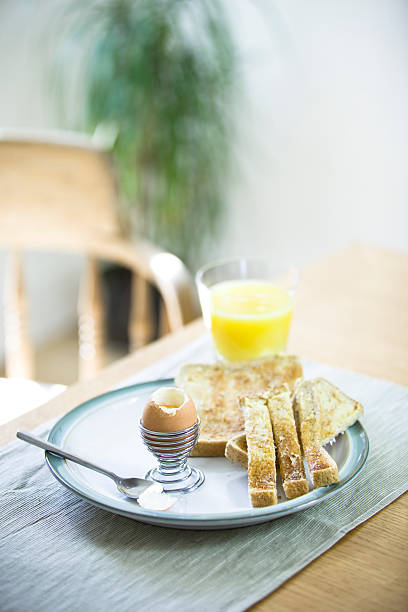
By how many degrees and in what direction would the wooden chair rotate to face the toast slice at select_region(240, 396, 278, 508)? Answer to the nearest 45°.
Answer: approximately 45° to its right

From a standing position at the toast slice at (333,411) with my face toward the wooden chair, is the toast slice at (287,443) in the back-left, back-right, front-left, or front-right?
back-left

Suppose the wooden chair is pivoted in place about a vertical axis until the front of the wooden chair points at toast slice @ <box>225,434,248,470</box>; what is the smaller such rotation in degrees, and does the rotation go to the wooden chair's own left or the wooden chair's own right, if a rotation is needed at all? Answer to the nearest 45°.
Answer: approximately 45° to the wooden chair's own right

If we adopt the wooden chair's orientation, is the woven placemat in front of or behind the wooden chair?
in front

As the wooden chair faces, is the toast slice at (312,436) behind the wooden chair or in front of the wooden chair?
in front

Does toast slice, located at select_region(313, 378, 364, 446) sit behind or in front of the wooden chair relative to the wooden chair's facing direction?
in front
